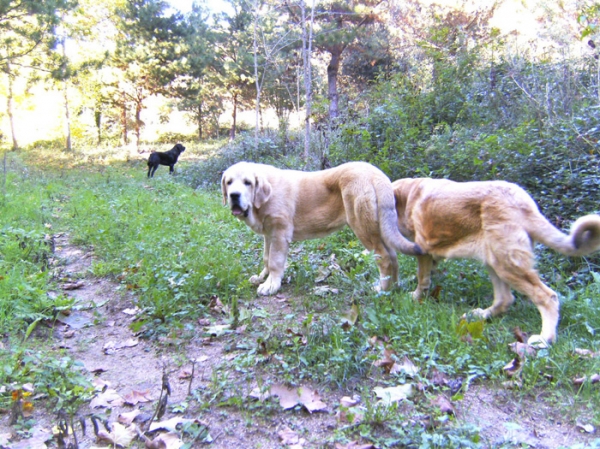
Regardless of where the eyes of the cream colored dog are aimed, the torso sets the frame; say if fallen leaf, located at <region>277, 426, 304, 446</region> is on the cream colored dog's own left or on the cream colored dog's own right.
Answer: on the cream colored dog's own left

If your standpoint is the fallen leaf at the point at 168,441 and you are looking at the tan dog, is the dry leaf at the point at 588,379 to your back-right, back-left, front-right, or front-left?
front-right

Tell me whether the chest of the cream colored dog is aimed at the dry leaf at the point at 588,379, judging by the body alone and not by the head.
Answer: no

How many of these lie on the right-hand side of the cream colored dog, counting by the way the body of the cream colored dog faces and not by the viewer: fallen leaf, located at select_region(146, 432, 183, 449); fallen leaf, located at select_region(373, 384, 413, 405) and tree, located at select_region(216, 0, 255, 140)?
1

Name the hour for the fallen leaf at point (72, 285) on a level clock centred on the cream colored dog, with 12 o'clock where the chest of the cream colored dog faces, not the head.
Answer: The fallen leaf is roughly at 12 o'clock from the cream colored dog.

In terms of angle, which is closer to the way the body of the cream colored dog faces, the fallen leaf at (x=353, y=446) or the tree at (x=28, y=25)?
the tree

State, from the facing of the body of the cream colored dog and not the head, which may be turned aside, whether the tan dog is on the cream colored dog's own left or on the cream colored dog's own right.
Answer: on the cream colored dog's own left

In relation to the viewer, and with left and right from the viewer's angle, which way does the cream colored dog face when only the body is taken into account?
facing to the left of the viewer

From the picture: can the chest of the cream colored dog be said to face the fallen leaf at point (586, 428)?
no

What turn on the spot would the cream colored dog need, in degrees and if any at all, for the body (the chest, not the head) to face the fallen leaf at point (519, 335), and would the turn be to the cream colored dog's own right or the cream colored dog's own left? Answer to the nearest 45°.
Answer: approximately 135° to the cream colored dog's own left

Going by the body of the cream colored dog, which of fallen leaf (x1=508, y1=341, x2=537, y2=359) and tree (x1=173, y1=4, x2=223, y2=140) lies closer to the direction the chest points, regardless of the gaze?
the tree

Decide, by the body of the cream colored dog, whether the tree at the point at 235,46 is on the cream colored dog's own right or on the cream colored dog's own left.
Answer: on the cream colored dog's own right

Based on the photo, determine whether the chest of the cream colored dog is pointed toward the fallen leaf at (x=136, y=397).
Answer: no

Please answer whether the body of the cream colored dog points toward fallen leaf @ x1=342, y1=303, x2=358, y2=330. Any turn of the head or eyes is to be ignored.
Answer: no
